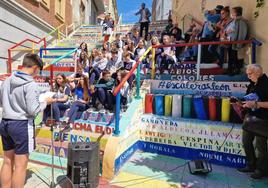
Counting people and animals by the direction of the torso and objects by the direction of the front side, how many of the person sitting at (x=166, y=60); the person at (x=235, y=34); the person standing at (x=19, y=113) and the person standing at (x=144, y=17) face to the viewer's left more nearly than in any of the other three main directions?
1

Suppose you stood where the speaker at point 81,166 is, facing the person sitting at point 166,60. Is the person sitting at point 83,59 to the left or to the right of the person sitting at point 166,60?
left

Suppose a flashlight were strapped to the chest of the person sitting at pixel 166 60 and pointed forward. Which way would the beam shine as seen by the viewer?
toward the camera

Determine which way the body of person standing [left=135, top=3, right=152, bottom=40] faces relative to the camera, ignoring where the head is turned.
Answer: toward the camera

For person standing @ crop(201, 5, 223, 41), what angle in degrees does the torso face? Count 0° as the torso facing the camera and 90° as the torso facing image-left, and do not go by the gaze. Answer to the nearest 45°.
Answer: approximately 45°

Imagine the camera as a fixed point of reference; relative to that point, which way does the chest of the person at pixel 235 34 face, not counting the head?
to the viewer's left

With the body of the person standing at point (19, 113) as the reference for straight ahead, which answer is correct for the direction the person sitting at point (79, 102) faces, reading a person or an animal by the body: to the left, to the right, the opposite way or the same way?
the opposite way

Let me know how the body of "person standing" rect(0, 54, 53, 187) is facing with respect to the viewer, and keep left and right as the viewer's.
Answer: facing away from the viewer and to the right of the viewer

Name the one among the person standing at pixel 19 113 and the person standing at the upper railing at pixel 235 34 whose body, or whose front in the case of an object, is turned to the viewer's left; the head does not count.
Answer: the person standing at the upper railing

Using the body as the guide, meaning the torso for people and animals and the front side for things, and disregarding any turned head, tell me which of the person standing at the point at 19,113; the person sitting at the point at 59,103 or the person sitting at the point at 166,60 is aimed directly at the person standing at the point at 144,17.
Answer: the person standing at the point at 19,113

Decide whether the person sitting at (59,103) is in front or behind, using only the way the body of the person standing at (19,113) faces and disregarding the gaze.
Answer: in front

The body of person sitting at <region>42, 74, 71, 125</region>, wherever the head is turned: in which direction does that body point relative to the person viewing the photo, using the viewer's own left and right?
facing the viewer and to the left of the viewer

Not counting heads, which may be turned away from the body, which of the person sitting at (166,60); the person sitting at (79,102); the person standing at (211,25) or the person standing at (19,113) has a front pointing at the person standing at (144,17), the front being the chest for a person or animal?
the person standing at (19,113)

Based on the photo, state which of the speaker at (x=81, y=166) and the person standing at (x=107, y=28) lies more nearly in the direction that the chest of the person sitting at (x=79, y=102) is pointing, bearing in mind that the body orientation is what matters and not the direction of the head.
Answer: the speaker
